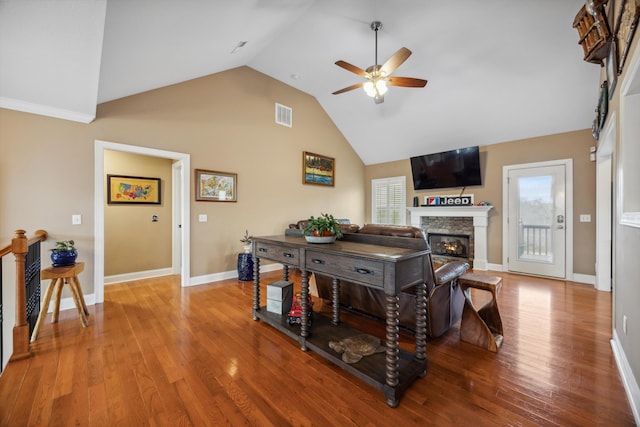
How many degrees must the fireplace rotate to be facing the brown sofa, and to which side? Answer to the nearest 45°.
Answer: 0° — it already faces it

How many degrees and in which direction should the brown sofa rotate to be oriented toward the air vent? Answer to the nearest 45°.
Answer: approximately 90° to its left

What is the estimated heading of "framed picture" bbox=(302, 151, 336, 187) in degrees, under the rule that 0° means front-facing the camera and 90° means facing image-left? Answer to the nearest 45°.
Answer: approximately 315°

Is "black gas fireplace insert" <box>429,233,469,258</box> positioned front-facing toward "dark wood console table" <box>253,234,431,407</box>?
yes

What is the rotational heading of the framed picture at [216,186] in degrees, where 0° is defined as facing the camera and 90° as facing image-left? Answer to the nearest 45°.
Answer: approximately 315°

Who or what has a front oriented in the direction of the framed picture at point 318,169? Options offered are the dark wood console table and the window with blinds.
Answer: the window with blinds

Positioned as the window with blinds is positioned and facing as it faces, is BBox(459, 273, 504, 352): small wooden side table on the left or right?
on its left

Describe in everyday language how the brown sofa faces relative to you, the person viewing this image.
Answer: facing away from the viewer and to the right of the viewer

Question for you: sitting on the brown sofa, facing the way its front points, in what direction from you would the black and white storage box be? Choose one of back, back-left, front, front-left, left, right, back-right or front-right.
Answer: back-left

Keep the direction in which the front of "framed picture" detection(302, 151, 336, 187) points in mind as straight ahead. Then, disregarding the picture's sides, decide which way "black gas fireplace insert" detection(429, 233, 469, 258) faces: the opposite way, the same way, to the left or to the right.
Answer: to the right

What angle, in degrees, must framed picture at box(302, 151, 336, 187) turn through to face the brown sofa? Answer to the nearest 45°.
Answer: approximately 45° to its right
